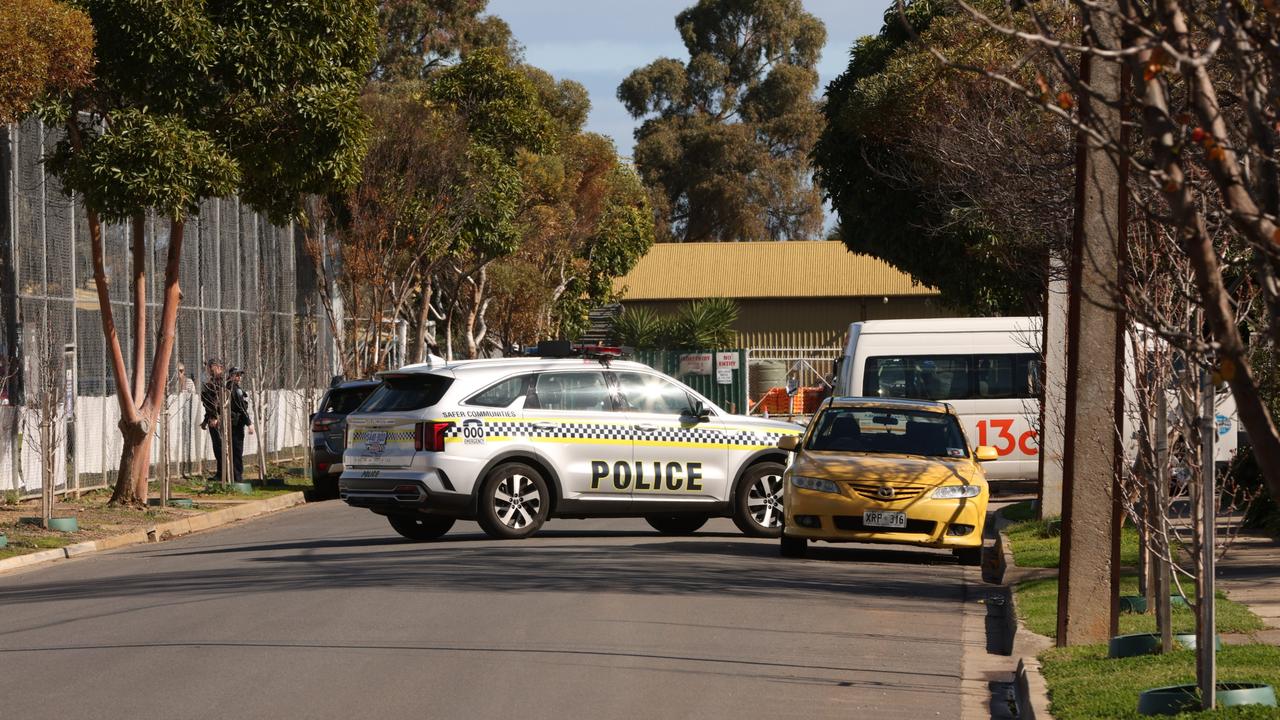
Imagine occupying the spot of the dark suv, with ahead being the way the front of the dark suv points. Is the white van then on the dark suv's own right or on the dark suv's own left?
on the dark suv's own right

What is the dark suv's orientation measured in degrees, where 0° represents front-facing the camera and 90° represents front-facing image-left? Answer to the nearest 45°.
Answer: approximately 180°

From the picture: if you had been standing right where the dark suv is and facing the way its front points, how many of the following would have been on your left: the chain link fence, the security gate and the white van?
1

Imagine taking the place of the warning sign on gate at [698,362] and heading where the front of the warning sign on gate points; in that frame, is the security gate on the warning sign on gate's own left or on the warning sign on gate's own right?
on the warning sign on gate's own left

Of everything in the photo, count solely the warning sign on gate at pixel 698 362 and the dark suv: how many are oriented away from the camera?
1

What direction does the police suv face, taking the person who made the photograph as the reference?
facing away from the viewer and to the right of the viewer

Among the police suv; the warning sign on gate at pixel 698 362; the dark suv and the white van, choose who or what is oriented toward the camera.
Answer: the warning sign on gate

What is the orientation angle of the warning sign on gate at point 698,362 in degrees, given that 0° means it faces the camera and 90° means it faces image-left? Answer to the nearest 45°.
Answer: approximately 0°

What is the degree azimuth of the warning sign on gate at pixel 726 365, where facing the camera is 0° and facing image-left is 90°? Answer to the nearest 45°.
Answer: approximately 0°

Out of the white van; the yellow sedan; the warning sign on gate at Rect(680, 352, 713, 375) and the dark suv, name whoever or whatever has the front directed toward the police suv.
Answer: the warning sign on gate
